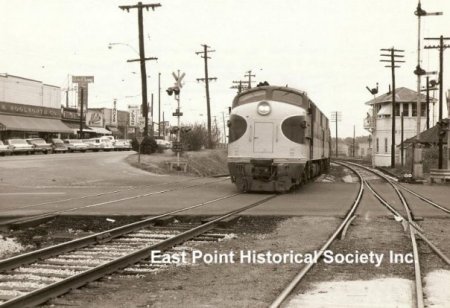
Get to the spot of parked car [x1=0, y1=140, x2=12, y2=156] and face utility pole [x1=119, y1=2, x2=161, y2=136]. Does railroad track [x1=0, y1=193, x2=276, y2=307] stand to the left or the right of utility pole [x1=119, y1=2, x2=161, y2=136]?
right

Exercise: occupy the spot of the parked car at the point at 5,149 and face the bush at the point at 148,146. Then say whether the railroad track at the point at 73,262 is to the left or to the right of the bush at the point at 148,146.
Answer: right

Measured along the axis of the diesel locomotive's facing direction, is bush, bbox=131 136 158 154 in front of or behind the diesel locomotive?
behind

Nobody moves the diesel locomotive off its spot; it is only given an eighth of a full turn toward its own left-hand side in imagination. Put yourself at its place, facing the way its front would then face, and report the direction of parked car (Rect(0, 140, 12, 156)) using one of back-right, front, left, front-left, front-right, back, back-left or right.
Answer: back

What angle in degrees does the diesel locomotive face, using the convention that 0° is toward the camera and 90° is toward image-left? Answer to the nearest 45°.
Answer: approximately 0°

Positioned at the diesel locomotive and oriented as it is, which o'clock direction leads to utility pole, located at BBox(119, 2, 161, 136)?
The utility pole is roughly at 5 o'clock from the diesel locomotive.

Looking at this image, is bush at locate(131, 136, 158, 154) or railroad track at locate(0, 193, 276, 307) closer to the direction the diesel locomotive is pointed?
the railroad track

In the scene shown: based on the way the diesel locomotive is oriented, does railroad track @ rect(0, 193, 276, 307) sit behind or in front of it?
in front

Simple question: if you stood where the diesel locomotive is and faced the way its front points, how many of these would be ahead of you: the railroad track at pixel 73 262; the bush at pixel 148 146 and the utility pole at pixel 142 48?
1
